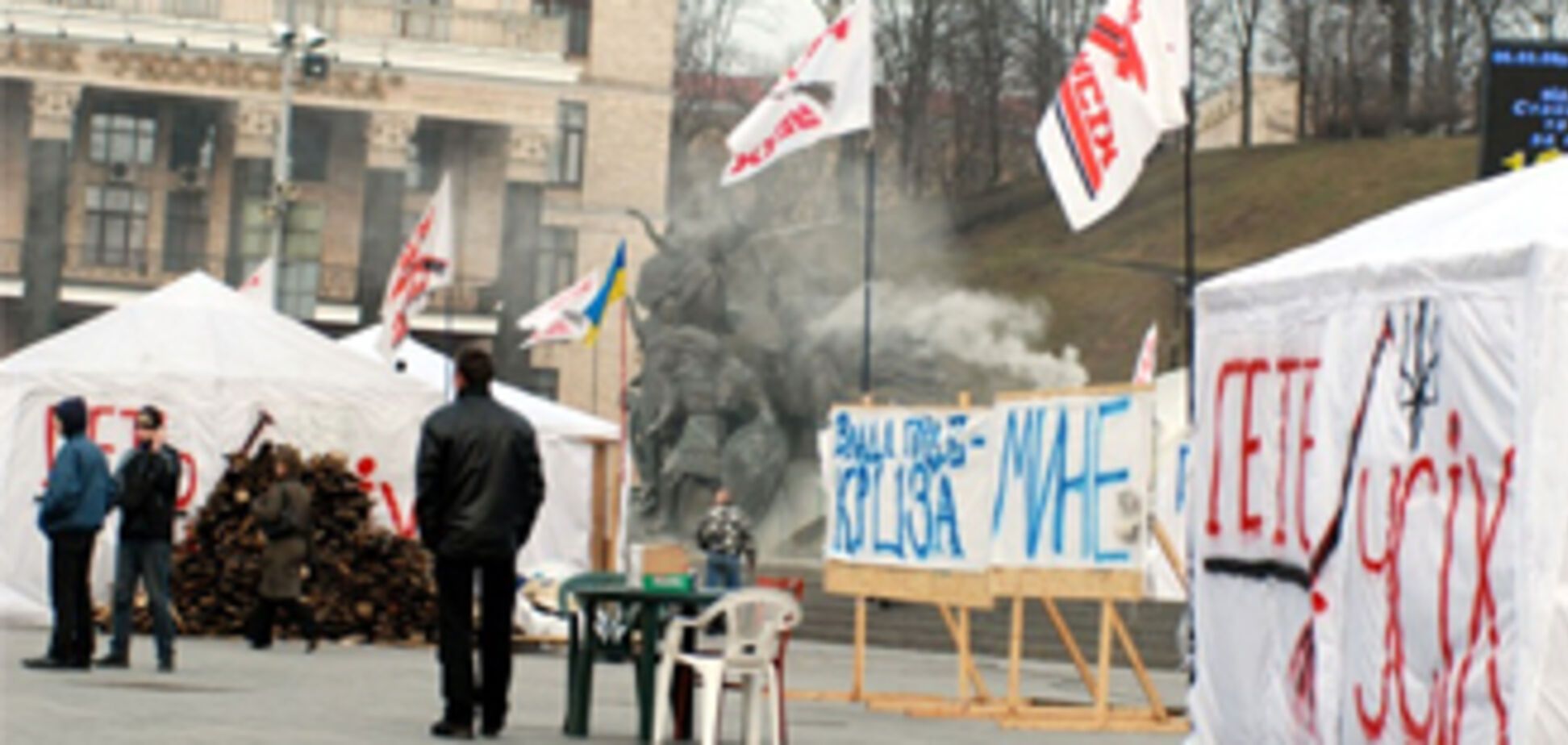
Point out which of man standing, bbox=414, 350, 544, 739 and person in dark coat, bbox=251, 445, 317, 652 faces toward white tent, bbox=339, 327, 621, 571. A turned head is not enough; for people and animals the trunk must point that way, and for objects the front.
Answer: the man standing

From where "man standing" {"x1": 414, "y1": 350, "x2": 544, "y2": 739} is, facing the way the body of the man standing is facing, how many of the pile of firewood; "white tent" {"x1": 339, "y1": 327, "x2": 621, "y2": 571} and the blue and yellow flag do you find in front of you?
3

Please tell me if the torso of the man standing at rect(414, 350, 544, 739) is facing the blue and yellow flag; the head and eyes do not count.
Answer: yes

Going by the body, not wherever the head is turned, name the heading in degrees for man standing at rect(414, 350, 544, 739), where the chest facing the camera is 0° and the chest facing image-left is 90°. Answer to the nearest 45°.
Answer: approximately 180°

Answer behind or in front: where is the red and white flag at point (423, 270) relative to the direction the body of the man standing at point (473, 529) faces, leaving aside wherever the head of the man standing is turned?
in front

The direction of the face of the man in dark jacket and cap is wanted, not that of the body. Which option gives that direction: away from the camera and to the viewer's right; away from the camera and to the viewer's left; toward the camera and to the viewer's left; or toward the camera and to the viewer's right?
toward the camera and to the viewer's left
